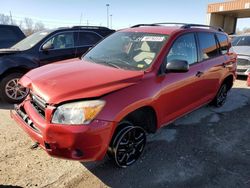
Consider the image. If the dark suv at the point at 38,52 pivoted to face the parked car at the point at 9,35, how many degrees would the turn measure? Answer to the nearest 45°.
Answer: approximately 90° to its right

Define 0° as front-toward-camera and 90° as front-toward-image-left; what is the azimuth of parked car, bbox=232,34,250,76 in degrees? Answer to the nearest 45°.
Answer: approximately 0°

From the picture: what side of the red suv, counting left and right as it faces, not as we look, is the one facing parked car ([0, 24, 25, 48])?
right

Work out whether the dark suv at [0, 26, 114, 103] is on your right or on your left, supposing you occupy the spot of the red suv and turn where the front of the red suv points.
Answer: on your right

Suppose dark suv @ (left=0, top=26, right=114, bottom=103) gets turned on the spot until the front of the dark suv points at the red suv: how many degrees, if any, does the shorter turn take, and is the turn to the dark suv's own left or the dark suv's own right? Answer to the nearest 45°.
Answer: approximately 90° to the dark suv's own left

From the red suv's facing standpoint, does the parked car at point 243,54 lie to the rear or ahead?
to the rear

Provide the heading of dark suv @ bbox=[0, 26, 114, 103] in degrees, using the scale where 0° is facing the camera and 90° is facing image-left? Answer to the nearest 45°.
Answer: approximately 90°

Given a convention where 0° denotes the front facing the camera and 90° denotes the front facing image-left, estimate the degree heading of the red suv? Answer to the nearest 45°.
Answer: approximately 45°

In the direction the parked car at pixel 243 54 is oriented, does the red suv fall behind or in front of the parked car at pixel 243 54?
in front

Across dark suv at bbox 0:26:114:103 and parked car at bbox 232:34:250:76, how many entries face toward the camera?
1

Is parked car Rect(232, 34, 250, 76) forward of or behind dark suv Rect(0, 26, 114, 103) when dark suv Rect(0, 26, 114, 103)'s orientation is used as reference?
behind

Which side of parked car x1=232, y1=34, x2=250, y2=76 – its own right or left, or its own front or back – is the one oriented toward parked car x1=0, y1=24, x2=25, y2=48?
right
